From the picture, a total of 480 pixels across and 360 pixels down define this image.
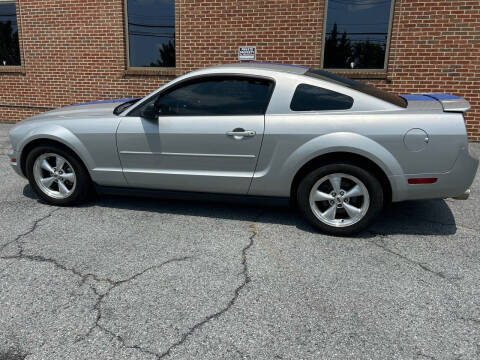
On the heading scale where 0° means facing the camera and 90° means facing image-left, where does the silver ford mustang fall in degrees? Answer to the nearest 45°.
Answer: approximately 90°

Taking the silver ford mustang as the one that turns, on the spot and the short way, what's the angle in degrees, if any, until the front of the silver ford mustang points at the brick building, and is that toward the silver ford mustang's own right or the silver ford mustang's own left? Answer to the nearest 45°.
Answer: approximately 90° to the silver ford mustang's own right
